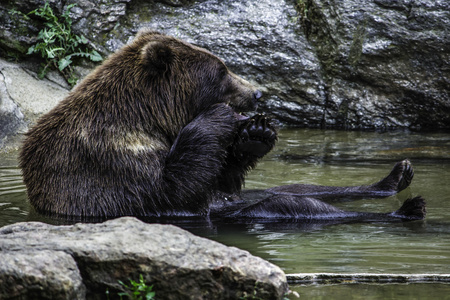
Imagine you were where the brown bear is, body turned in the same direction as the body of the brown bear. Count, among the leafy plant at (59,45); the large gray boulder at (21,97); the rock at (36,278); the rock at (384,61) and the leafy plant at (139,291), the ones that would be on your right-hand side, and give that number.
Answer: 2

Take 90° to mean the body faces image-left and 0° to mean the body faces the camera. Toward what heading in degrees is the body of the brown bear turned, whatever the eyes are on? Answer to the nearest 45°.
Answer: approximately 270°

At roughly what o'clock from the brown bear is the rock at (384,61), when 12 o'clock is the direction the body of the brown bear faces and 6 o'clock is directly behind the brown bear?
The rock is roughly at 10 o'clock from the brown bear.

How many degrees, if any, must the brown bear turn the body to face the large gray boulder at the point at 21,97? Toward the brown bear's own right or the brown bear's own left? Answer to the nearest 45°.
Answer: approximately 135° to the brown bear's own left

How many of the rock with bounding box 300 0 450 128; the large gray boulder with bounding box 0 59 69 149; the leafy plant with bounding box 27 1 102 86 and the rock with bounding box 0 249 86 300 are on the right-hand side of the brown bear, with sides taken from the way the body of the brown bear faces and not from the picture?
1

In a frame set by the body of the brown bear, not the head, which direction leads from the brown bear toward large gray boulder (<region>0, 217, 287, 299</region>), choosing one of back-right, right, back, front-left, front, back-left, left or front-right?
right

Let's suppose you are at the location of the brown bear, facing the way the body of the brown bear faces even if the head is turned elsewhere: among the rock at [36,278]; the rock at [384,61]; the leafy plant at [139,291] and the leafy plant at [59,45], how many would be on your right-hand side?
2

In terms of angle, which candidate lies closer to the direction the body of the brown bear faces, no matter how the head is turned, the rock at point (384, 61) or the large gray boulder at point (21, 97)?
the rock

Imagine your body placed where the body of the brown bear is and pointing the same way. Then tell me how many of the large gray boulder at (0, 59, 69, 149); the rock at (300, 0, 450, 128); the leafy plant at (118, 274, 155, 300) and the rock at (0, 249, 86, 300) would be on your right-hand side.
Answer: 2

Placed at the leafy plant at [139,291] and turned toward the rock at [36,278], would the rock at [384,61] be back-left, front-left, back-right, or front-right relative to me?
back-right

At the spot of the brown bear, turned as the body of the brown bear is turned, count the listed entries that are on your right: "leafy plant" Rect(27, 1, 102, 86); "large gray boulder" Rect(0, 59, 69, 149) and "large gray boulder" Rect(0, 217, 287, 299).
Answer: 1

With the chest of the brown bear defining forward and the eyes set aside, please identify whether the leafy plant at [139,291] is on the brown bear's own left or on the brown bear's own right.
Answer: on the brown bear's own right

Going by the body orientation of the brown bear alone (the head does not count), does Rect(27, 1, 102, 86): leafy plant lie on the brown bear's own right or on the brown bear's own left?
on the brown bear's own left

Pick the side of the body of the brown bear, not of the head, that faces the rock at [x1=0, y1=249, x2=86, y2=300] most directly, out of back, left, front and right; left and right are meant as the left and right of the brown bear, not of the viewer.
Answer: right
